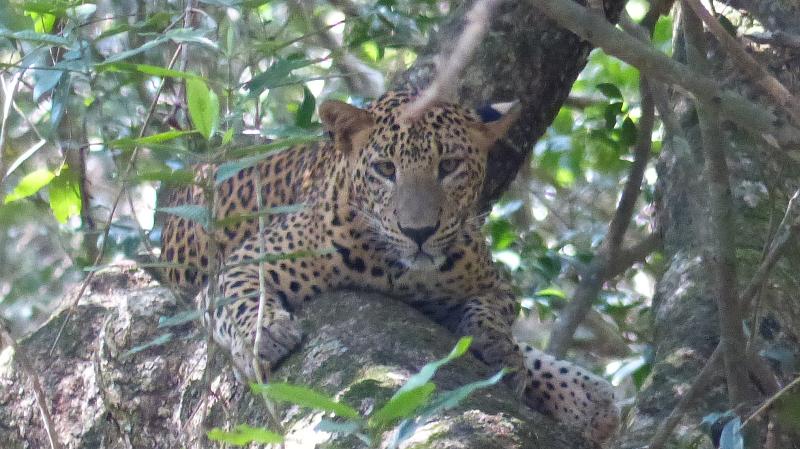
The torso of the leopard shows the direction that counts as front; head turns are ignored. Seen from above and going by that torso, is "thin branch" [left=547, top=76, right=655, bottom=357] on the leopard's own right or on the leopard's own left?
on the leopard's own left

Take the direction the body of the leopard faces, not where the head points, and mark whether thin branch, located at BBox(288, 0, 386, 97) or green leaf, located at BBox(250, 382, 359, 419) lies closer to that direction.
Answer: the green leaf

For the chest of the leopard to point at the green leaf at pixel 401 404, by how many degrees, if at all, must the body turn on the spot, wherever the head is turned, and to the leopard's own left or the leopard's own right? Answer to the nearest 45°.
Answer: approximately 45° to the leopard's own right

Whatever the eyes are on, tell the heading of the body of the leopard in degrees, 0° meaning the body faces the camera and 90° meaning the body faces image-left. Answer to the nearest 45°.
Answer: approximately 315°

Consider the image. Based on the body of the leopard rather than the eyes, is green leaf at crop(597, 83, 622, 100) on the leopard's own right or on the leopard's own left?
on the leopard's own left

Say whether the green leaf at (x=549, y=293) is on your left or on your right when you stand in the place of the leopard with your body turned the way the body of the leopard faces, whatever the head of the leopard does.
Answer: on your left

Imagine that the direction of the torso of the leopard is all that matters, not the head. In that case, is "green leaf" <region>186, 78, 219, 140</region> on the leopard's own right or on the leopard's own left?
on the leopard's own right

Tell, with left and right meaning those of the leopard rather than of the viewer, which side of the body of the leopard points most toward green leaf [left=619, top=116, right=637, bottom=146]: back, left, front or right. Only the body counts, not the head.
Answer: left

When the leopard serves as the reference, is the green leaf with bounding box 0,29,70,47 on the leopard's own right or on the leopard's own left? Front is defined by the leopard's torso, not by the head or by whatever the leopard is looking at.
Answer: on the leopard's own right
